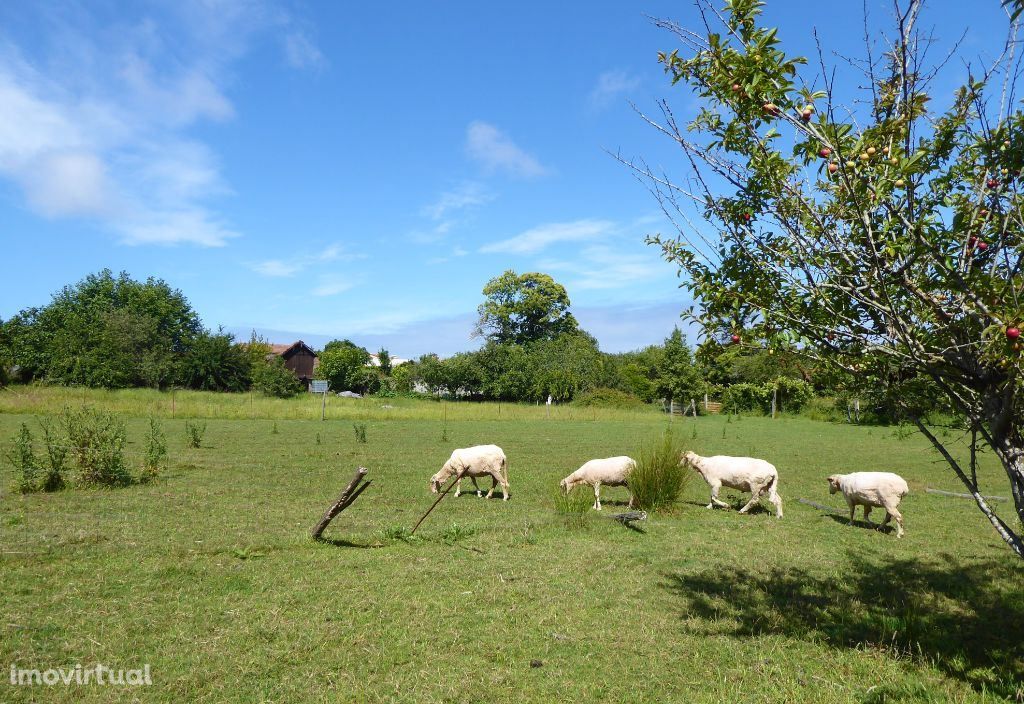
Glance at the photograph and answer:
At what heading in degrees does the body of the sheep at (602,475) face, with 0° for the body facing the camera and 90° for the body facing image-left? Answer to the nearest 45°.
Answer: approximately 90°

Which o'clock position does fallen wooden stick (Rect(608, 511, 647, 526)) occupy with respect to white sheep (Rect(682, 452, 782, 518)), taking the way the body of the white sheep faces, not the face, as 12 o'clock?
The fallen wooden stick is roughly at 10 o'clock from the white sheep.

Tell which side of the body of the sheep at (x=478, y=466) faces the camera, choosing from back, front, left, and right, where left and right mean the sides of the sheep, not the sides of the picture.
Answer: left

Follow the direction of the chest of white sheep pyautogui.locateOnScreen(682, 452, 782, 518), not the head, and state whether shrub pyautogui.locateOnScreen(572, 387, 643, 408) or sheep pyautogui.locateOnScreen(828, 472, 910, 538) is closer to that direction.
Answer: the shrub

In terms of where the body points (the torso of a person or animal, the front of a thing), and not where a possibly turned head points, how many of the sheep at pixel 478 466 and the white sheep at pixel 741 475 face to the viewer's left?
2

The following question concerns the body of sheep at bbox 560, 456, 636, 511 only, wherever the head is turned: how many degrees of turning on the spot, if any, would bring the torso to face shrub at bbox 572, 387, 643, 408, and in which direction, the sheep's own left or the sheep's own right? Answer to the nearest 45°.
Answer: approximately 90° to the sheep's own right

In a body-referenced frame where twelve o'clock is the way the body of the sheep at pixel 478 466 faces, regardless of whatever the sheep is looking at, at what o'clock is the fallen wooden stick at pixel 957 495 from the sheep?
The fallen wooden stick is roughly at 6 o'clock from the sheep.

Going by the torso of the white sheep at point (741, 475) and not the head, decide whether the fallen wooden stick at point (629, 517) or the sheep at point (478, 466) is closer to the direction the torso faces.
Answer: the sheep

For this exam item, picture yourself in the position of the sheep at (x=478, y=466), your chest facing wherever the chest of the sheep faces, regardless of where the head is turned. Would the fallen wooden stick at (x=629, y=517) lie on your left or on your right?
on your left

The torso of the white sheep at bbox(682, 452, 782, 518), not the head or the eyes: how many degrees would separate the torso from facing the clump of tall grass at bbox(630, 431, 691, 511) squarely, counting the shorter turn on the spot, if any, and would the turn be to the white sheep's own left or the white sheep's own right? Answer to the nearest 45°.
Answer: approximately 45° to the white sheep's own left

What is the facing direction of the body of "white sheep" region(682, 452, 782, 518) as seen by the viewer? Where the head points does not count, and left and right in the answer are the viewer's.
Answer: facing to the left of the viewer
